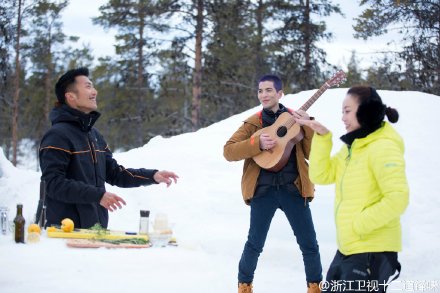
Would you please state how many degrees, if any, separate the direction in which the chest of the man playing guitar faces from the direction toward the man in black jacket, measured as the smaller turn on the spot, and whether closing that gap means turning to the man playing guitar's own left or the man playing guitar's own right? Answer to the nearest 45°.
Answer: approximately 90° to the man playing guitar's own right

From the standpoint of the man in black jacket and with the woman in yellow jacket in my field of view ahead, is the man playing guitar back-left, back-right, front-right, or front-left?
front-left

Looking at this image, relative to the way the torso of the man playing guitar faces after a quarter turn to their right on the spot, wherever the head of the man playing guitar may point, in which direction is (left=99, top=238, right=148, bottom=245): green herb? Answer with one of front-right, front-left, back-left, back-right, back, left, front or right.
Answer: front-left

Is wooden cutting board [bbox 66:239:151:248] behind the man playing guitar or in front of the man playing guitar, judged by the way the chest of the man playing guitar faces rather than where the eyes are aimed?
in front

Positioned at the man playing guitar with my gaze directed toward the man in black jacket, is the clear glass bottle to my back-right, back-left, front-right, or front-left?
front-left

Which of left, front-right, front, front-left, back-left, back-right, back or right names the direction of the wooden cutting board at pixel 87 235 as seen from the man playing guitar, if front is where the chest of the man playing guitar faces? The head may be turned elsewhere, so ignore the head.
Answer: front-right

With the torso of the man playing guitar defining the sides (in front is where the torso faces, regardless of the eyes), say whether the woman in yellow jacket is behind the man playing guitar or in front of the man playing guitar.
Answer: in front

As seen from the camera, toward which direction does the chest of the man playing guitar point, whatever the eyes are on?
toward the camera

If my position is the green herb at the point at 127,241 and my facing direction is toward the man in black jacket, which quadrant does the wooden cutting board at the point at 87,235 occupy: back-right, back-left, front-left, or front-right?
front-left
